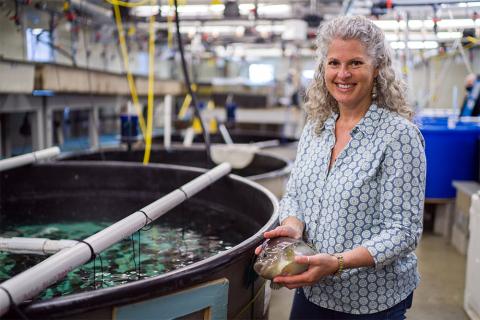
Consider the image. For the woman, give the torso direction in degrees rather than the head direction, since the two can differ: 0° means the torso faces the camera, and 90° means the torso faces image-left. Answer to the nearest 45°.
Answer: approximately 45°

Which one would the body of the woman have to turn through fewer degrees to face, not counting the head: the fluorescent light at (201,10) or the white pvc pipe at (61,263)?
the white pvc pipe

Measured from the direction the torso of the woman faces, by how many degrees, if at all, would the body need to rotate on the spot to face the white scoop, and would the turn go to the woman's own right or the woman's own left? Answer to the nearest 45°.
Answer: approximately 135° to the woman's own right

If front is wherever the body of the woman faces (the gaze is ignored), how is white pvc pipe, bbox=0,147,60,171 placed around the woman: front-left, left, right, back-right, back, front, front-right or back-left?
right

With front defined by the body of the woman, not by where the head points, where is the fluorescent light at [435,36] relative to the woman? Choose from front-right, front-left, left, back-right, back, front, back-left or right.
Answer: back-right
